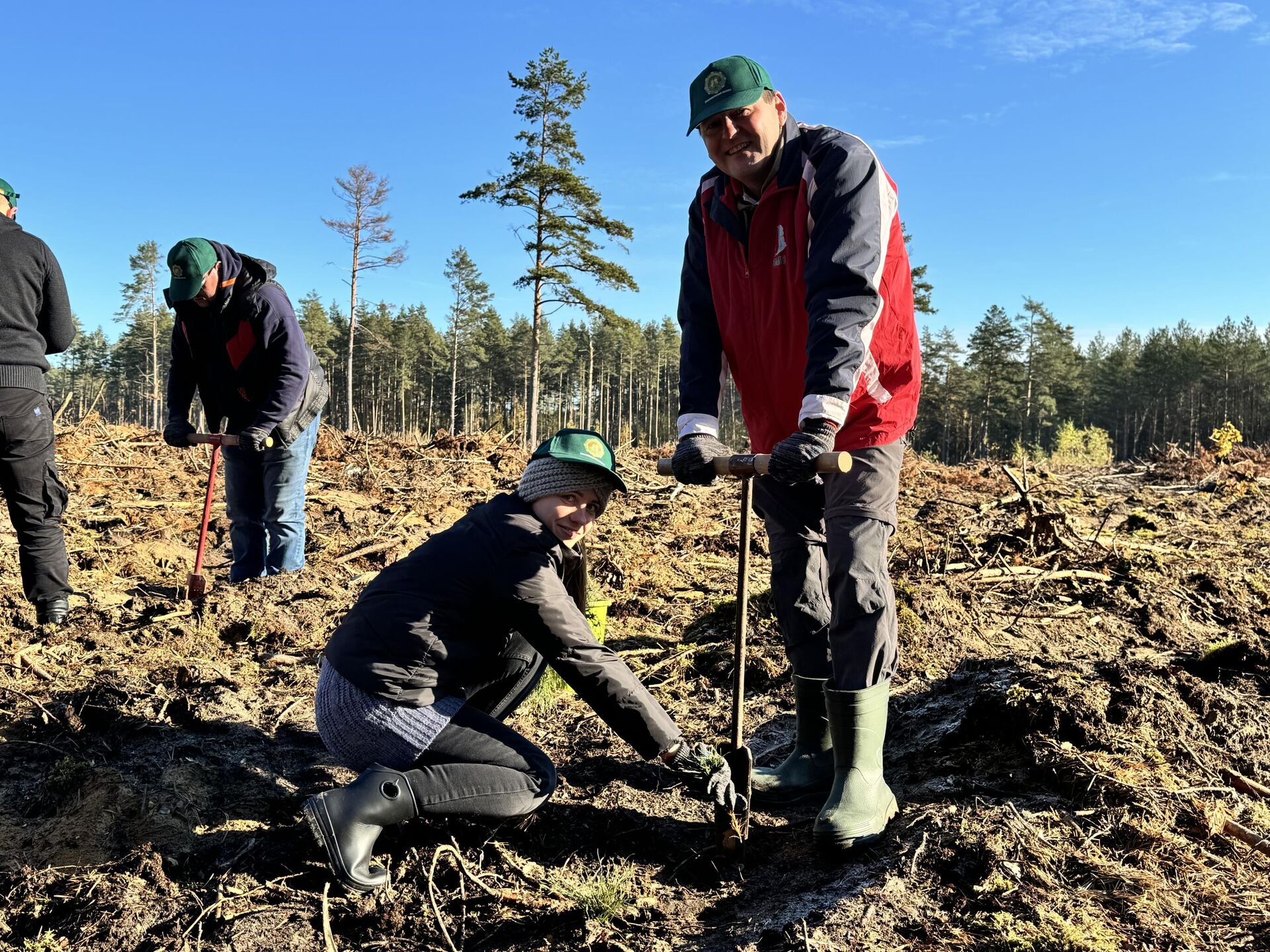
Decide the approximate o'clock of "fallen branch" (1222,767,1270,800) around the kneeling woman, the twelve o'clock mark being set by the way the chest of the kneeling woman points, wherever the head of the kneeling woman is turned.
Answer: The fallen branch is roughly at 12 o'clock from the kneeling woman.

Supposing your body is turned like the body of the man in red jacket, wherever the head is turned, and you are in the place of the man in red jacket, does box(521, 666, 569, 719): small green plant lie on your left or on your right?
on your right

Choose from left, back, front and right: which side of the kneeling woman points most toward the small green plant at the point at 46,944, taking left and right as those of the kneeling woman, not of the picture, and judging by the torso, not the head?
back

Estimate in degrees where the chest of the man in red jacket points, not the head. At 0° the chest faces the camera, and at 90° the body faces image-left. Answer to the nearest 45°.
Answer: approximately 45°

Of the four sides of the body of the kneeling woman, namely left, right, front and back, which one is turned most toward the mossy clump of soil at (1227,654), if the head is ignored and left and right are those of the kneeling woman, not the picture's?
front

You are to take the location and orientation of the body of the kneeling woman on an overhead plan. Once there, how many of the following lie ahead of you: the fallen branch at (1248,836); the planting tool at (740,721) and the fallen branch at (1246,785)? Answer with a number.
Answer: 3

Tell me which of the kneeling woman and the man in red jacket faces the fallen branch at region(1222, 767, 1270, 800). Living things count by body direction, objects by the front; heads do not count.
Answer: the kneeling woman

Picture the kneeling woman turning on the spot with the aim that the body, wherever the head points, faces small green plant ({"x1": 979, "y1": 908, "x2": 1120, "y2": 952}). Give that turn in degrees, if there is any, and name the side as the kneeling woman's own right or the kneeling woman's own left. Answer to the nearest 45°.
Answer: approximately 45° to the kneeling woman's own right

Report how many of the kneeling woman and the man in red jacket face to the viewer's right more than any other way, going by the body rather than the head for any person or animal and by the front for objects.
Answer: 1

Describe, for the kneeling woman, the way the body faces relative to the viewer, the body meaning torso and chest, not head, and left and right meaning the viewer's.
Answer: facing to the right of the viewer

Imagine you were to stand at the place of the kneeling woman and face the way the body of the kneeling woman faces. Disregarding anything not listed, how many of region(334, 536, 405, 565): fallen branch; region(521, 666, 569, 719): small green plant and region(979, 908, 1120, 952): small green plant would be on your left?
2

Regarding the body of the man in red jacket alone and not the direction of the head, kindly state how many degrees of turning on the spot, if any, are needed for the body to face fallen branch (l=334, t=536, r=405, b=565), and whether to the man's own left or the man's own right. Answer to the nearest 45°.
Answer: approximately 90° to the man's own right

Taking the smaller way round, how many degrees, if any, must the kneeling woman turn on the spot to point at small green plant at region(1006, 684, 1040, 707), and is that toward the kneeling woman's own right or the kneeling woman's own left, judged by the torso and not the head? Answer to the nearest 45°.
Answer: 0° — they already face it
